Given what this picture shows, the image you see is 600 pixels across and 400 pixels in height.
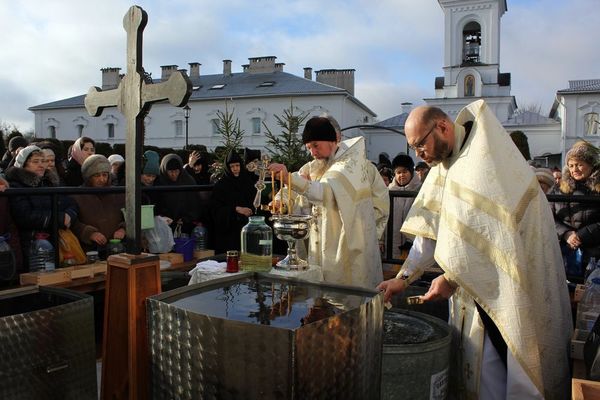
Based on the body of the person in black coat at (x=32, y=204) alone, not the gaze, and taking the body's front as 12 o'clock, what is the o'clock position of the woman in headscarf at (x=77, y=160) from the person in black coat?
The woman in headscarf is roughly at 8 o'clock from the person in black coat.

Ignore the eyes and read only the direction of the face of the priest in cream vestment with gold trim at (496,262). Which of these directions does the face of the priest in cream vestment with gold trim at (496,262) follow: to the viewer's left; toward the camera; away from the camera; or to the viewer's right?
to the viewer's left

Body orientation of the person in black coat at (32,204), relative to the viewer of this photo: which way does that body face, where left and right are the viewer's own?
facing the viewer and to the right of the viewer

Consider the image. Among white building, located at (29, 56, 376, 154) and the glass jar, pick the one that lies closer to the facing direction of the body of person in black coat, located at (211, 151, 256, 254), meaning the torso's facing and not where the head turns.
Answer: the glass jar

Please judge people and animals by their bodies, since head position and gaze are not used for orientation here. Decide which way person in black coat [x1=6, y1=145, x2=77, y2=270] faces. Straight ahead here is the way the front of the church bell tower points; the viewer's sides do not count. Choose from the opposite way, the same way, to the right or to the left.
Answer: to the left

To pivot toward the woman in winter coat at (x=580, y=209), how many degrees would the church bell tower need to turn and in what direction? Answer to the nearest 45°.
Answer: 0° — it already faces them

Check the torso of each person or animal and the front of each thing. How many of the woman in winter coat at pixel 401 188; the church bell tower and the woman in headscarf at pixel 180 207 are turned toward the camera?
3

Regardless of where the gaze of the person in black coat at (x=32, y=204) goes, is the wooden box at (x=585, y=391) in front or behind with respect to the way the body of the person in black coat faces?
in front

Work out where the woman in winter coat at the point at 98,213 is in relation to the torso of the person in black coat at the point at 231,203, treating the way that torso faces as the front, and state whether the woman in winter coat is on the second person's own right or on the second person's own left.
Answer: on the second person's own right

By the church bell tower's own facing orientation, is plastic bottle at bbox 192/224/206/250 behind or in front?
in front

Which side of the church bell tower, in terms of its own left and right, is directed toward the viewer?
front

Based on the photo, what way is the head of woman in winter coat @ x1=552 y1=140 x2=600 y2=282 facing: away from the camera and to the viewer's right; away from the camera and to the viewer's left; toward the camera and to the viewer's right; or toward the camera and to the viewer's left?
toward the camera and to the viewer's left

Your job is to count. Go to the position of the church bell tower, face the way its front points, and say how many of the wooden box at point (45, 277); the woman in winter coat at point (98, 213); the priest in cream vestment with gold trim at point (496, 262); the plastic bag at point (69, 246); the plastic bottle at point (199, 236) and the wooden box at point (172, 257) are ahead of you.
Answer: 6

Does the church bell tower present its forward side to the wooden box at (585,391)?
yes

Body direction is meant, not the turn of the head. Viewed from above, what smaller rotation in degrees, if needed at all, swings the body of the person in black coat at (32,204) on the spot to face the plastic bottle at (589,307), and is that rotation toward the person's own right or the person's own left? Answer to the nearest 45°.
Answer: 0° — they already face it

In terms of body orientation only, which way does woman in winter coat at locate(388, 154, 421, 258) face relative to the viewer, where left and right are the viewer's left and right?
facing the viewer

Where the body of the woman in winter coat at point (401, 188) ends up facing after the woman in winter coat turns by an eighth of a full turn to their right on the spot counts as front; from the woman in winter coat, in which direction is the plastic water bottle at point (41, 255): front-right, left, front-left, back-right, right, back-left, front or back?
front

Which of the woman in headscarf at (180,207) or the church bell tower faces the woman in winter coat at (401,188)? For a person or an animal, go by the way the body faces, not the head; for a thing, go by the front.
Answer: the church bell tower

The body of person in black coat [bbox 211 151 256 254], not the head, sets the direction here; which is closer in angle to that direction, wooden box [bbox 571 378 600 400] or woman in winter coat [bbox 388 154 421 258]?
the wooden box
